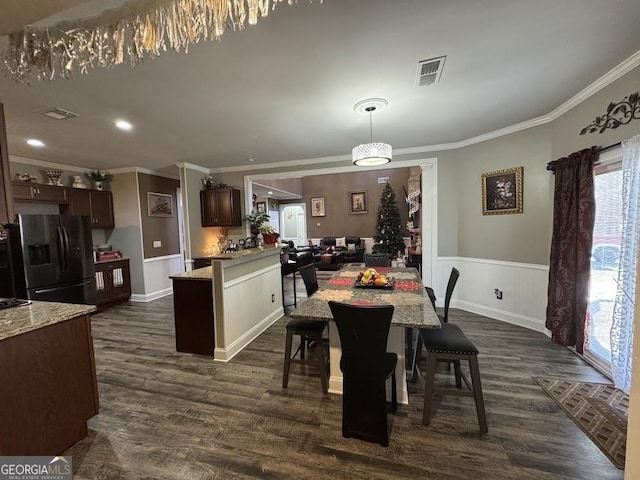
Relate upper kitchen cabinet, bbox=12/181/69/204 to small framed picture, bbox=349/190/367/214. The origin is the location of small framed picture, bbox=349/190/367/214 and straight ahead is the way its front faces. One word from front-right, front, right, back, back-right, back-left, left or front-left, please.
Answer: front-right

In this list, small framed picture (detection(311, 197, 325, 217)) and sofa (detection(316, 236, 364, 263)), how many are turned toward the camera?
2

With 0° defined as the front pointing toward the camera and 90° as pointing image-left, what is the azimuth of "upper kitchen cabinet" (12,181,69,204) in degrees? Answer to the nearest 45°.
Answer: approximately 315°

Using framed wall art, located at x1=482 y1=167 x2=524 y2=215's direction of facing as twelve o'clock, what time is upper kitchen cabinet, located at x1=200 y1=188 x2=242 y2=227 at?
The upper kitchen cabinet is roughly at 1 o'clock from the framed wall art.
